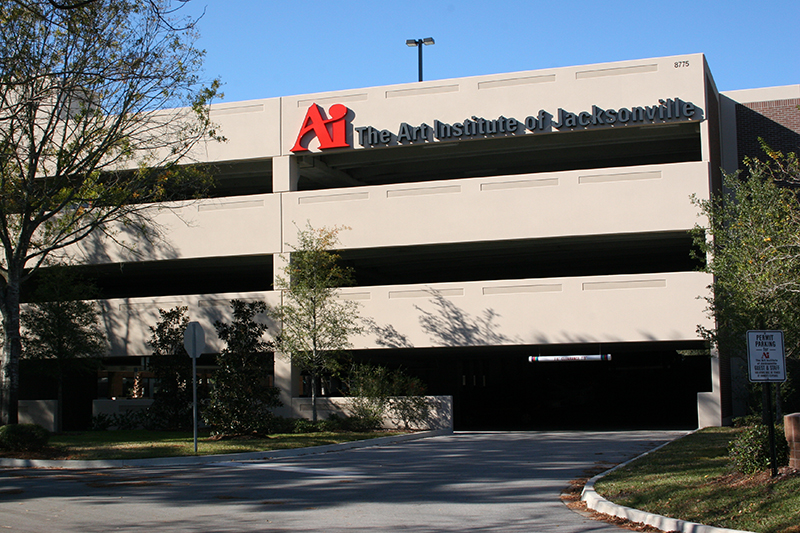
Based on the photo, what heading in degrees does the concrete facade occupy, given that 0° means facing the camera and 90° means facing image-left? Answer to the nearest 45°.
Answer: approximately 0°

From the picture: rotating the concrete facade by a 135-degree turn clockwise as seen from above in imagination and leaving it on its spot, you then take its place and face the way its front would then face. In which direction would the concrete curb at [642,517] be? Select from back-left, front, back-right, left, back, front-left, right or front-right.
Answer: back-left

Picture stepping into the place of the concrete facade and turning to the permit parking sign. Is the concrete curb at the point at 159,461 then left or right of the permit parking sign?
right

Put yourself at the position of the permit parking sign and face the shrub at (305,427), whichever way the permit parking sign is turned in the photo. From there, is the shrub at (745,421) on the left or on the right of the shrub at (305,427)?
right

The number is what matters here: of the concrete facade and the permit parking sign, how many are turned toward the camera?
2

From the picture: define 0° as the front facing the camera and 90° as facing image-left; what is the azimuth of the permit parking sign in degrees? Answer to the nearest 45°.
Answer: approximately 0°

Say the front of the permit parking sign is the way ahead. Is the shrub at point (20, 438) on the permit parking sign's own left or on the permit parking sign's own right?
on the permit parking sign's own right

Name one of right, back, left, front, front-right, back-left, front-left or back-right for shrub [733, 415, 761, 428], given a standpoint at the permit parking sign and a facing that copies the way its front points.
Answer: back
